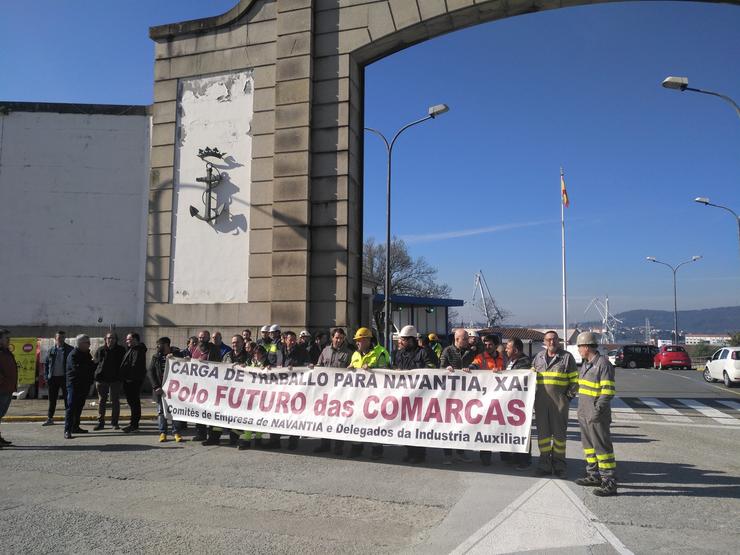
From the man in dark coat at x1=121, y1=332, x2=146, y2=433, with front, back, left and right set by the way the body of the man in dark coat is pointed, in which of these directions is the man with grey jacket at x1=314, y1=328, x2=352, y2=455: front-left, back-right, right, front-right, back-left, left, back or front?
back-left

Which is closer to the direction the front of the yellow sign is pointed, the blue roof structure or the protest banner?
the protest banner

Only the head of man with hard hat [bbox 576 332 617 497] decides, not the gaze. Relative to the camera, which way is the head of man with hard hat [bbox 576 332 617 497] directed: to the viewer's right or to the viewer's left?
to the viewer's left

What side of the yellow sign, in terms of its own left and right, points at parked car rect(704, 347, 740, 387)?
left

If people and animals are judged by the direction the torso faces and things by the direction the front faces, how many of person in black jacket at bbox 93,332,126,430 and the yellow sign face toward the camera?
2

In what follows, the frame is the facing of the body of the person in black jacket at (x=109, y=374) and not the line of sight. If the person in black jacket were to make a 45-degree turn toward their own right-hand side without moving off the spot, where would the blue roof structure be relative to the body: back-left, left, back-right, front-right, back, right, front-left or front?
back
